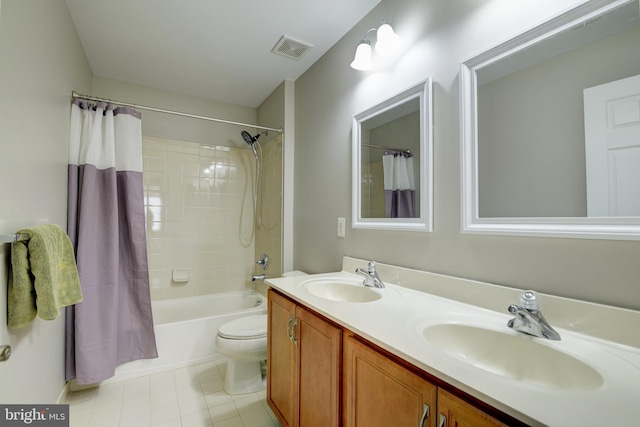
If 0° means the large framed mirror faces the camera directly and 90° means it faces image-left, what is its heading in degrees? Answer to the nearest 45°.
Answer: approximately 45°

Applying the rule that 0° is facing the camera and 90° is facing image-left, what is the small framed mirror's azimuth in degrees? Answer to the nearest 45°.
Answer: approximately 45°

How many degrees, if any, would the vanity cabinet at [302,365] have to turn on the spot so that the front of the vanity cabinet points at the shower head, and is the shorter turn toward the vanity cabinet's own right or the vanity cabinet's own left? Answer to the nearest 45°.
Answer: approximately 135° to the vanity cabinet's own right

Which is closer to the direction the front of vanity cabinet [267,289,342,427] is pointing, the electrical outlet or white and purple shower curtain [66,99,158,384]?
the white and purple shower curtain
